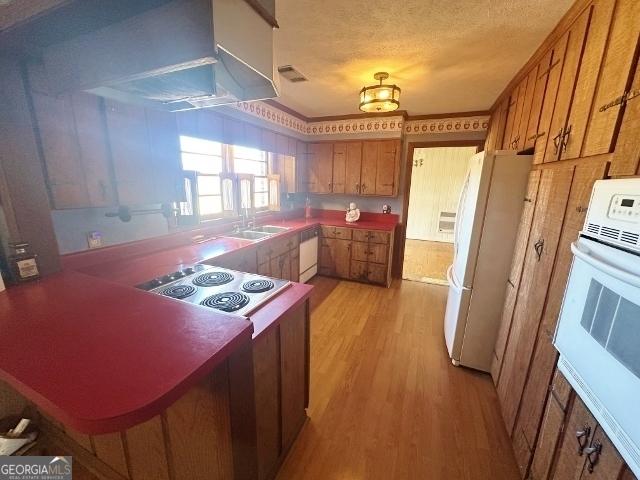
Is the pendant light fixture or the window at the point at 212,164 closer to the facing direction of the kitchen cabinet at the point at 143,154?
the pendant light fixture

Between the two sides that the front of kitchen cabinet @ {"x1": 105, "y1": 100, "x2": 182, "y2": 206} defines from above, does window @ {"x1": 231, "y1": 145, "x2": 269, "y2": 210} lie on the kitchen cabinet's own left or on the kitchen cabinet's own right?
on the kitchen cabinet's own left

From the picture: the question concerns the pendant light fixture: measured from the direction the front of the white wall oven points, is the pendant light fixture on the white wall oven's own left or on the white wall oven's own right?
on the white wall oven's own right

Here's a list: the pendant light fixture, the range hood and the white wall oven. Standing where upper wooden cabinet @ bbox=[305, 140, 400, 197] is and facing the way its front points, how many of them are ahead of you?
3

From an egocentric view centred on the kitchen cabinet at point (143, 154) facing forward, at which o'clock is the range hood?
The range hood is roughly at 1 o'clock from the kitchen cabinet.

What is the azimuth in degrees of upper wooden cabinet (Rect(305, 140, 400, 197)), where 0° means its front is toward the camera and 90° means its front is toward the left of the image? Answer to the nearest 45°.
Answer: approximately 0°

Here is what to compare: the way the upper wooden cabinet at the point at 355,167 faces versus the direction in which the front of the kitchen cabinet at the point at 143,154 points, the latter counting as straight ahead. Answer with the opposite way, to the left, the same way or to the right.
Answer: to the right

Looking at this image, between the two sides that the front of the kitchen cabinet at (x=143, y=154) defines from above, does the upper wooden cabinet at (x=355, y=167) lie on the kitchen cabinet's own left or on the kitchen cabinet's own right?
on the kitchen cabinet's own left

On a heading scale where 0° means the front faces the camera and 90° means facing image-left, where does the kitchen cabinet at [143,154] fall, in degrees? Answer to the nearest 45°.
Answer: approximately 315°

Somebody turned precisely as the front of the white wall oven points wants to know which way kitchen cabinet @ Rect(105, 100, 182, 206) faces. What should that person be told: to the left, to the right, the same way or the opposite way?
the opposite way
